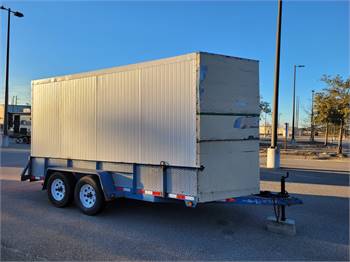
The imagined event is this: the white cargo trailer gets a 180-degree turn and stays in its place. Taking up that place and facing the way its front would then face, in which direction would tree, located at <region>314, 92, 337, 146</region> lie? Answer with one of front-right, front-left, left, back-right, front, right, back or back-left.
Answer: right

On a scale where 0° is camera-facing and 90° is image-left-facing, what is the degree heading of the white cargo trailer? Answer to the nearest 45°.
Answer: approximately 315°
